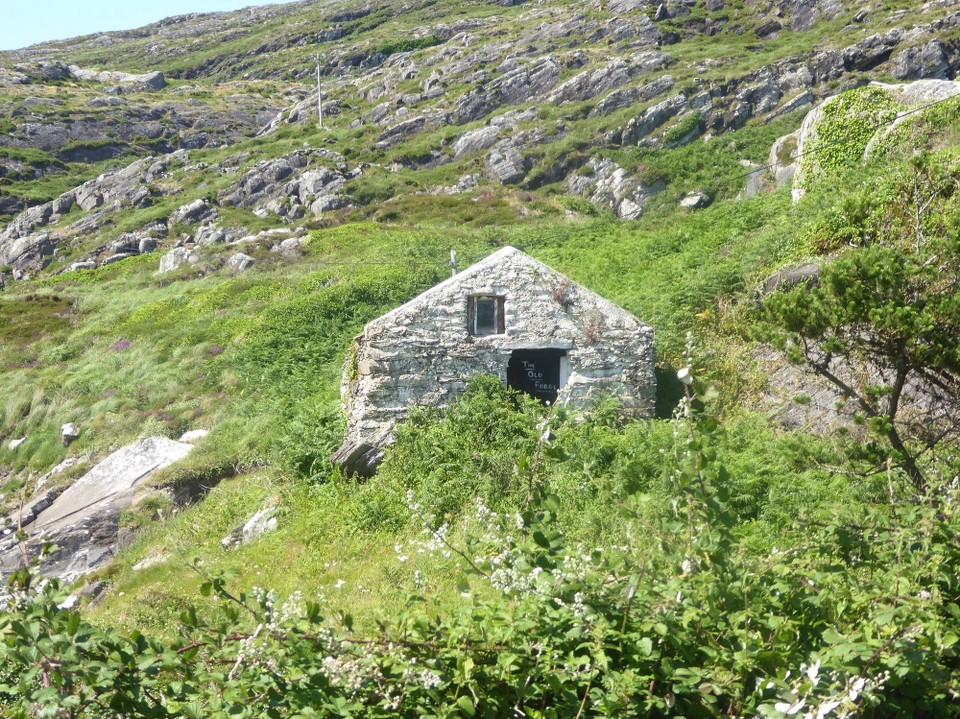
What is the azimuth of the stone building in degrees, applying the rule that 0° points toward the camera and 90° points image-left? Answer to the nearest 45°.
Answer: approximately 0°

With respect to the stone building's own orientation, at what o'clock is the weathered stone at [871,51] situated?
The weathered stone is roughly at 7 o'clock from the stone building.

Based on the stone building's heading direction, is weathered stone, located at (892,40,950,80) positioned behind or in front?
behind

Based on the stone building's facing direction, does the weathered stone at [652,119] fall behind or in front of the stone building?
behind

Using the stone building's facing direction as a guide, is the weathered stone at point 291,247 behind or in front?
behind

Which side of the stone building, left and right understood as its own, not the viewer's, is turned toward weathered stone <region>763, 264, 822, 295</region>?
left

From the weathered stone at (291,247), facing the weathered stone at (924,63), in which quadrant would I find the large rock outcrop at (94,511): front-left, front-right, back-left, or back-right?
back-right

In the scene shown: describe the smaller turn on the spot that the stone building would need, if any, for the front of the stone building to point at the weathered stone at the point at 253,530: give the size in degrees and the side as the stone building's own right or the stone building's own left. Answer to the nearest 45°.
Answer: approximately 45° to the stone building's own right

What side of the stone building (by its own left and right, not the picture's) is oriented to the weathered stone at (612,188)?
back

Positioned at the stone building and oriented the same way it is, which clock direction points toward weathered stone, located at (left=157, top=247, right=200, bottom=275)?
The weathered stone is roughly at 5 o'clock from the stone building.

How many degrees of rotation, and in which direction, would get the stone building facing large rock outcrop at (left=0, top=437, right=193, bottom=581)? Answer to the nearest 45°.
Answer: approximately 90° to its right
